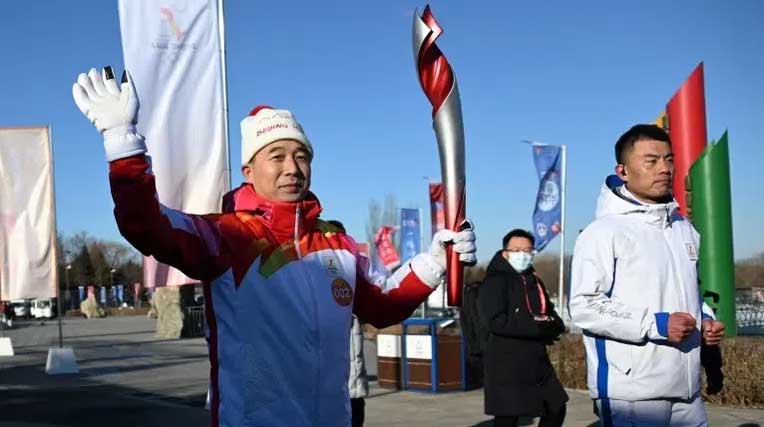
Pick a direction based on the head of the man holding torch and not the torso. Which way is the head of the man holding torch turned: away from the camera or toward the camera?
toward the camera

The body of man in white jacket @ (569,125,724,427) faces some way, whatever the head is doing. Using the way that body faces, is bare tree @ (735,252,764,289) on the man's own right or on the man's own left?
on the man's own left

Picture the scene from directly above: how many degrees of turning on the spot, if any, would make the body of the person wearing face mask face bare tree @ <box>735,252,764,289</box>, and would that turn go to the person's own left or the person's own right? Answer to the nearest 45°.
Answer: approximately 135° to the person's own left

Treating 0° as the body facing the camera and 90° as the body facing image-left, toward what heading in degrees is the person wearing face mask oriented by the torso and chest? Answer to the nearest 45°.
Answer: approximately 315°

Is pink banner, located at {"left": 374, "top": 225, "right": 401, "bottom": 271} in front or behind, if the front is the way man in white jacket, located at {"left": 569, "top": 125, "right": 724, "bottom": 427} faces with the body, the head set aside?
behind

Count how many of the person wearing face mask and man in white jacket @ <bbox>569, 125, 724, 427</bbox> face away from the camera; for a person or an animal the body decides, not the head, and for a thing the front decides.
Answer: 0

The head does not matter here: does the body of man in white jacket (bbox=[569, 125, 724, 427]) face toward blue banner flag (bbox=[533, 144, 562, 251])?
no

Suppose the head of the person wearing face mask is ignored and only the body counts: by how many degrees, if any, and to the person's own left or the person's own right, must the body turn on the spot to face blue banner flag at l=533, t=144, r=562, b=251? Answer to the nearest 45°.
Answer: approximately 135° to the person's own left

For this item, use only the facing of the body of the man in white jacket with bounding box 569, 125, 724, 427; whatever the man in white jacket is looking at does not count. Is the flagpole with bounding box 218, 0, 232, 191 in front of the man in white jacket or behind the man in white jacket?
behind

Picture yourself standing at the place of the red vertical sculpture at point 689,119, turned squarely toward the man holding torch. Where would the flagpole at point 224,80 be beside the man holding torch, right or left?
right

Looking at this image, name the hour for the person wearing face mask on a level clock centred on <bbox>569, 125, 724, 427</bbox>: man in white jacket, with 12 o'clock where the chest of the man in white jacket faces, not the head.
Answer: The person wearing face mask is roughly at 7 o'clock from the man in white jacket.

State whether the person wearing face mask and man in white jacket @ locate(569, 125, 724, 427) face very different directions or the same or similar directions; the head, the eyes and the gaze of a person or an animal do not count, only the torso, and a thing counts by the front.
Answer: same or similar directions

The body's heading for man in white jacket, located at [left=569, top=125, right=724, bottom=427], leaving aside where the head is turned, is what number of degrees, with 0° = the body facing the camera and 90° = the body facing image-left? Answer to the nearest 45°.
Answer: approximately 315°

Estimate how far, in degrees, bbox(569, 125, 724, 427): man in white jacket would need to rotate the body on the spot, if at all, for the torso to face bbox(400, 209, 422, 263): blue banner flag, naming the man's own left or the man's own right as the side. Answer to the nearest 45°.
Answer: approximately 135° to the man's own left

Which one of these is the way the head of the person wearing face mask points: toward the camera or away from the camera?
toward the camera

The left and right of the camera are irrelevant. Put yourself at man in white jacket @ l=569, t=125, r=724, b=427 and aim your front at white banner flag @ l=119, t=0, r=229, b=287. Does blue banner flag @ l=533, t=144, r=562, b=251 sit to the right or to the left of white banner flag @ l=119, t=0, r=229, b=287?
right
